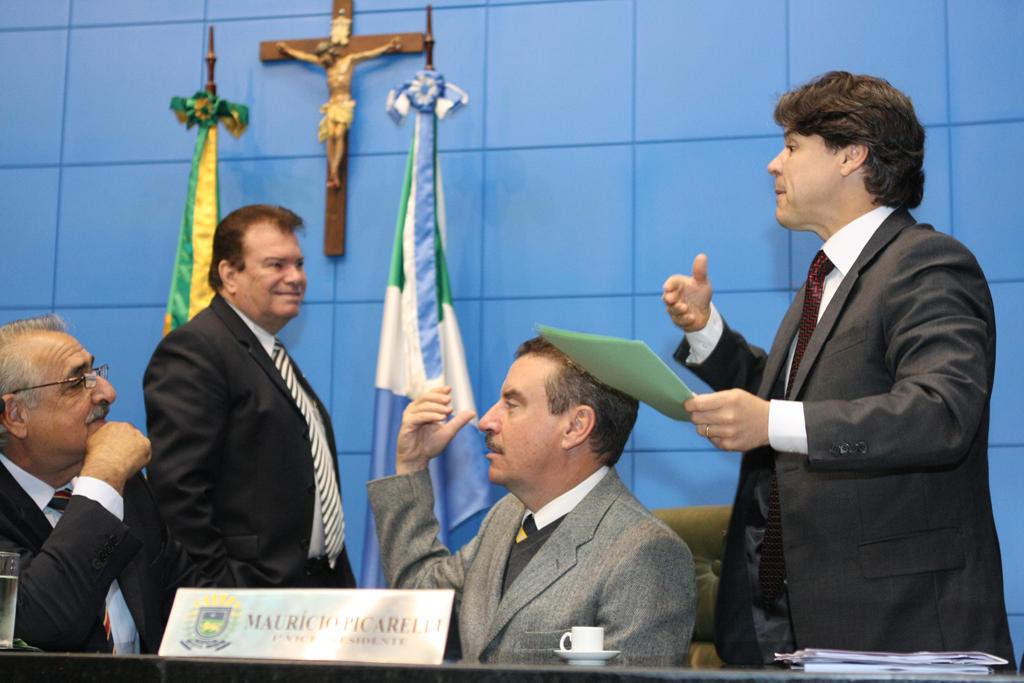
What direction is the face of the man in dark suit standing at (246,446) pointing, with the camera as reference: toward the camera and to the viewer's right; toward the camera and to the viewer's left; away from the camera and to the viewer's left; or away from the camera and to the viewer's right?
toward the camera and to the viewer's right

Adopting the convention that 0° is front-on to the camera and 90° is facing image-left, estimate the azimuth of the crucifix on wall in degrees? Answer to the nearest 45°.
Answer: approximately 0°

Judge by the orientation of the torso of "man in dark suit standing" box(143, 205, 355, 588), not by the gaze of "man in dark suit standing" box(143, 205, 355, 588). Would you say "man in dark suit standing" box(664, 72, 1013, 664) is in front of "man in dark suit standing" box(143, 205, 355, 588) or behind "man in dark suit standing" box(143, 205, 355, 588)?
in front

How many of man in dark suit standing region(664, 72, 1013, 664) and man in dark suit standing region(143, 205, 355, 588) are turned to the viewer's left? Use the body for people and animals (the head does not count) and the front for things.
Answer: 1

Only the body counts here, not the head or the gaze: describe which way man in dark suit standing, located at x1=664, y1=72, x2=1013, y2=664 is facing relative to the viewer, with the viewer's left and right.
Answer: facing to the left of the viewer

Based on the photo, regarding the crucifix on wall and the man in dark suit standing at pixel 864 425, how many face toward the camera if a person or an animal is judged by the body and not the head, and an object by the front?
1

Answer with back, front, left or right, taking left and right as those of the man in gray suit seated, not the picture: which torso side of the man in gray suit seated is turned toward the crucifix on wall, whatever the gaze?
right

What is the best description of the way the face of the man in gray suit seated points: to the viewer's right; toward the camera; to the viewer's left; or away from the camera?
to the viewer's left

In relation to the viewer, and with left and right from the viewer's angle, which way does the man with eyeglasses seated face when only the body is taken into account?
facing the viewer and to the right of the viewer

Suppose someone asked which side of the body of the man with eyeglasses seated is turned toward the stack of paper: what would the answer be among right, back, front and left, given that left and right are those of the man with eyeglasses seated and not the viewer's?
front

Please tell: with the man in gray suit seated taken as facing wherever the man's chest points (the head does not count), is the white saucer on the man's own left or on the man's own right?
on the man's own left

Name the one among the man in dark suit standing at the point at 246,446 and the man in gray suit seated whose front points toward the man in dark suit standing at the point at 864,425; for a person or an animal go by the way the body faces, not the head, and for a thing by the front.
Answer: the man in dark suit standing at the point at 246,446

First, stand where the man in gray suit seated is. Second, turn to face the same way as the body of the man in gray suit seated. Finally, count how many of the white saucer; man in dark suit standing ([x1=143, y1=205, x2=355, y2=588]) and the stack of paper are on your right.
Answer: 1

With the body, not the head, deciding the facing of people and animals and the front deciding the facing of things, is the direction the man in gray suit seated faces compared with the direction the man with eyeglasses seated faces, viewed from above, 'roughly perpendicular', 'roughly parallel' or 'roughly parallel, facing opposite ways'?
roughly perpendicular

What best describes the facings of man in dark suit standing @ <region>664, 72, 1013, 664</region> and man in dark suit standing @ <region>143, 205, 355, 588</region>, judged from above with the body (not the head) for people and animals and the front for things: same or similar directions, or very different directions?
very different directions
